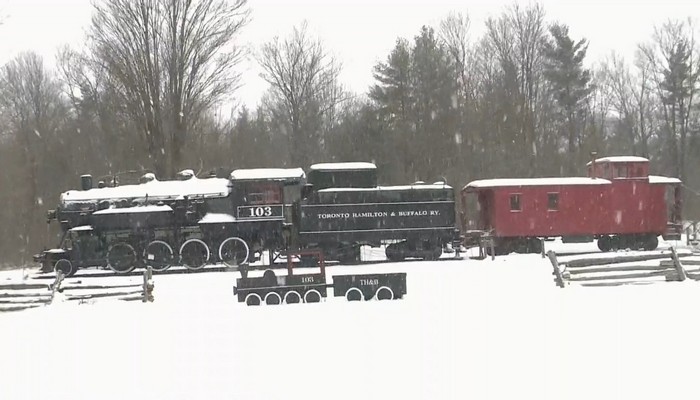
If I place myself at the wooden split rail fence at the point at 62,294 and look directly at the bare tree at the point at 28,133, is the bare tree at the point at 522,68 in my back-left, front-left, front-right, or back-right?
front-right

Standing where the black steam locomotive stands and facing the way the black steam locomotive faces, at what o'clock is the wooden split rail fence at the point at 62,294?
The wooden split rail fence is roughly at 10 o'clock from the black steam locomotive.

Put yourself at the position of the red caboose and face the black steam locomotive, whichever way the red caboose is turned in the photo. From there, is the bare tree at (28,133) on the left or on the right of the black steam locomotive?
right

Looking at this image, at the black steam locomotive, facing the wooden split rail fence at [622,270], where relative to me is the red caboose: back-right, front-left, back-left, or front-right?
front-left

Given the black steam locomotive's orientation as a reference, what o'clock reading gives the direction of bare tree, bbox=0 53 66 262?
The bare tree is roughly at 2 o'clock from the black steam locomotive.

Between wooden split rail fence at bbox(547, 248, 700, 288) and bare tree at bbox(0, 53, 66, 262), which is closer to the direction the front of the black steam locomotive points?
the bare tree

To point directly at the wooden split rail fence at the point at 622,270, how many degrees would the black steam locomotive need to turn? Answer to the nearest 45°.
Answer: approximately 135° to its left

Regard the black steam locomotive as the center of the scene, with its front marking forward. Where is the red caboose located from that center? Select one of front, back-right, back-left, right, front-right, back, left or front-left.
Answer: back

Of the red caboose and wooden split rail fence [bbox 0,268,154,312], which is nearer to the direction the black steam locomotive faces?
the wooden split rail fence

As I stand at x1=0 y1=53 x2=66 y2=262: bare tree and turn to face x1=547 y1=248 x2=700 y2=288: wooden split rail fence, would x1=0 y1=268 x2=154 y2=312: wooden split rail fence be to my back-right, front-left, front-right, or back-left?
front-right

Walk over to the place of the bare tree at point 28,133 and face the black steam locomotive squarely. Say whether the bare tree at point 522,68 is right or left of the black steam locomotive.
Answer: left

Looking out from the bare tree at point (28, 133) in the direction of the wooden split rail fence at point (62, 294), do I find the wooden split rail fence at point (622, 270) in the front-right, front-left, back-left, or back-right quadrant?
front-left

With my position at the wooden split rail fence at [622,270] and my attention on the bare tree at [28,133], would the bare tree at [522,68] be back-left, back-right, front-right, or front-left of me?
front-right

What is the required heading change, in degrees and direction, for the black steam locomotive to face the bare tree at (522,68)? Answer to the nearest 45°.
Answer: approximately 135° to its right

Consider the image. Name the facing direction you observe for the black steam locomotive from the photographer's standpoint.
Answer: facing to the left of the viewer
